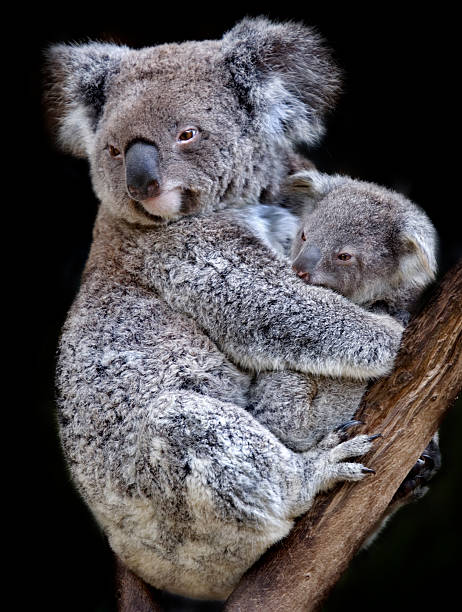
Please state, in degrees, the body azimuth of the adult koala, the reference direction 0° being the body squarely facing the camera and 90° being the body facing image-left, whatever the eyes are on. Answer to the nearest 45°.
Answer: approximately 270°

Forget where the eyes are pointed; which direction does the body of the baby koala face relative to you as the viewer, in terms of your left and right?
facing the viewer and to the left of the viewer
